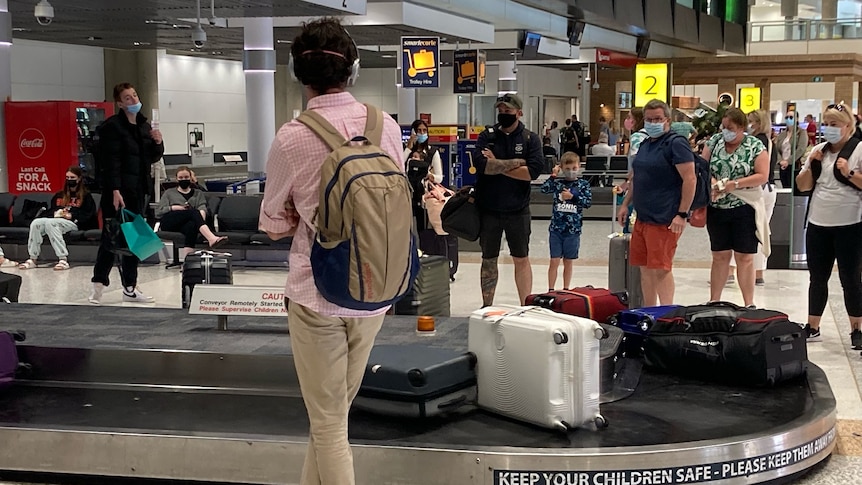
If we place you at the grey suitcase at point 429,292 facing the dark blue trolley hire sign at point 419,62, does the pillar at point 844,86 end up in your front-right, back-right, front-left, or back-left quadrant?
front-right

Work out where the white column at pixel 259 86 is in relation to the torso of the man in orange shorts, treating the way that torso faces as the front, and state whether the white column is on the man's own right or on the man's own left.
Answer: on the man's own right

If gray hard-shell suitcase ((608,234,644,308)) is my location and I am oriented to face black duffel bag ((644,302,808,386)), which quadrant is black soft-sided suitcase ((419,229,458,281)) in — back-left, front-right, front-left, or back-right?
back-right

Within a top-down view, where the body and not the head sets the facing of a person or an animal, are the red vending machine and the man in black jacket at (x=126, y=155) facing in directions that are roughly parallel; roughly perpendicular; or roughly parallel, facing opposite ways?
roughly parallel

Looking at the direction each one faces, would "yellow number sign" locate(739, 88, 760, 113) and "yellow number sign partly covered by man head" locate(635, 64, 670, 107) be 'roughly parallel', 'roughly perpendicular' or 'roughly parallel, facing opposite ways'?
roughly parallel

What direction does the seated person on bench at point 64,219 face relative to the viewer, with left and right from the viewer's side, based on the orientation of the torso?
facing the viewer and to the left of the viewer

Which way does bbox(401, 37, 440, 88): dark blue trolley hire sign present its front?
toward the camera

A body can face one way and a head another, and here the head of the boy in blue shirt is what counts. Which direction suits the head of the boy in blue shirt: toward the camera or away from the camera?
toward the camera

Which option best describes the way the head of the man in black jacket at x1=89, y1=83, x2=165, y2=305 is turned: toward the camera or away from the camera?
toward the camera

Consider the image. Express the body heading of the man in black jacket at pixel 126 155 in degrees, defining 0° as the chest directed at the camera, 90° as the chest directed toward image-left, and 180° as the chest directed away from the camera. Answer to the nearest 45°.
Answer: approximately 315°

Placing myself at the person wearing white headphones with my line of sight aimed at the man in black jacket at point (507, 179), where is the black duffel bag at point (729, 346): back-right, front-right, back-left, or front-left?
front-right

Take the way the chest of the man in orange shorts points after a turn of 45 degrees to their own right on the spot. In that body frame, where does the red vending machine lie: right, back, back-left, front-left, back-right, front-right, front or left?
front-right
